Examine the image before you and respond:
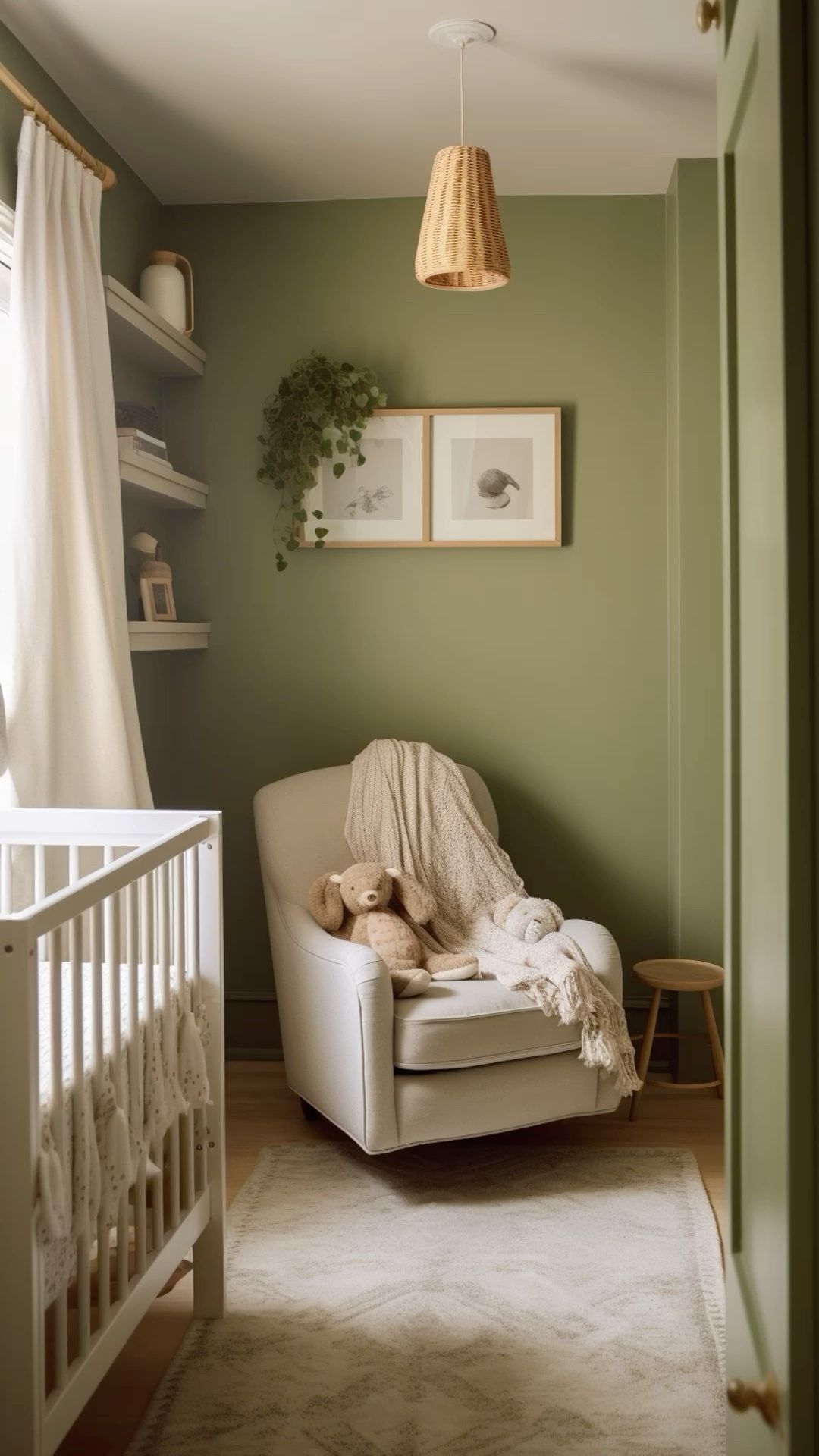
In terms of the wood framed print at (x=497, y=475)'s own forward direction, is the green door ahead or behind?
ahead

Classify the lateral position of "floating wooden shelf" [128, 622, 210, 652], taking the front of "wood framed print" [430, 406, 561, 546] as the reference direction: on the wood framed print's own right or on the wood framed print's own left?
on the wood framed print's own right

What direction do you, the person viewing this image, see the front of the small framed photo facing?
facing the viewer and to the right of the viewer

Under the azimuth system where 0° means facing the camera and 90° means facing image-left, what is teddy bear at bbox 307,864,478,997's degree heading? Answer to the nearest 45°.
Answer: approximately 315°

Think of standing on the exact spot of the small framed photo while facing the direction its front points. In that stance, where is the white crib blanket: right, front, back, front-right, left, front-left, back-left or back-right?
front-right

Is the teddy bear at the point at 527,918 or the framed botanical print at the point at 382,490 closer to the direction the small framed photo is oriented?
the teddy bear

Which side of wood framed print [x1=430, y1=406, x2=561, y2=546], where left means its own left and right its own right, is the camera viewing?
front

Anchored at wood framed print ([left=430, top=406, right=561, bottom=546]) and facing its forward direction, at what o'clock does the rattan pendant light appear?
The rattan pendant light is roughly at 12 o'clock from the wood framed print.

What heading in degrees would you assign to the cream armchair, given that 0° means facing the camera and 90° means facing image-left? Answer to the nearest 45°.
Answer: approximately 315°

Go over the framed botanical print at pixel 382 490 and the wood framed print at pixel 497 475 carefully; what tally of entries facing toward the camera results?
2

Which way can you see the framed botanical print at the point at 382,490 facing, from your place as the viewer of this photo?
facing the viewer
